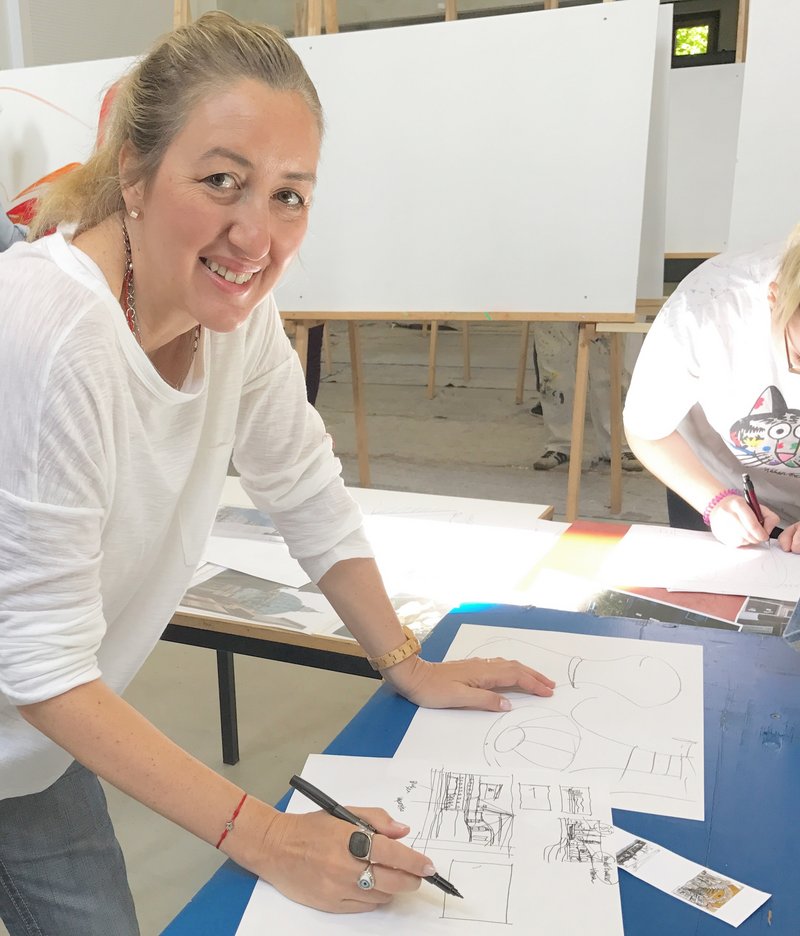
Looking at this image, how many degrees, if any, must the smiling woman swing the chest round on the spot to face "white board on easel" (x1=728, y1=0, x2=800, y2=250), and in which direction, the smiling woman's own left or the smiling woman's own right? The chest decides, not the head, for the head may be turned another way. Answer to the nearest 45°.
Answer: approximately 90° to the smiling woman's own left

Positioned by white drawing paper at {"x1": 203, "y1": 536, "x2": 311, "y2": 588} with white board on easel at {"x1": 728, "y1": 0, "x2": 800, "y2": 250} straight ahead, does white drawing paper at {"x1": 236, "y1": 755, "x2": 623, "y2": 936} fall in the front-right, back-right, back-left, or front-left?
back-right

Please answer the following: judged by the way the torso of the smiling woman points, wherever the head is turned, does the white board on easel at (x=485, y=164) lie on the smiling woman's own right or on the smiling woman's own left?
on the smiling woman's own left

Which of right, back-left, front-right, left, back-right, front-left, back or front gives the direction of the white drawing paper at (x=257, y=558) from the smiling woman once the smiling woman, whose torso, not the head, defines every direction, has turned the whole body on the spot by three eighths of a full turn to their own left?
front

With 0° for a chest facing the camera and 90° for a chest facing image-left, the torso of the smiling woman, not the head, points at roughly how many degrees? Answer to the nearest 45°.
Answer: approximately 315°
